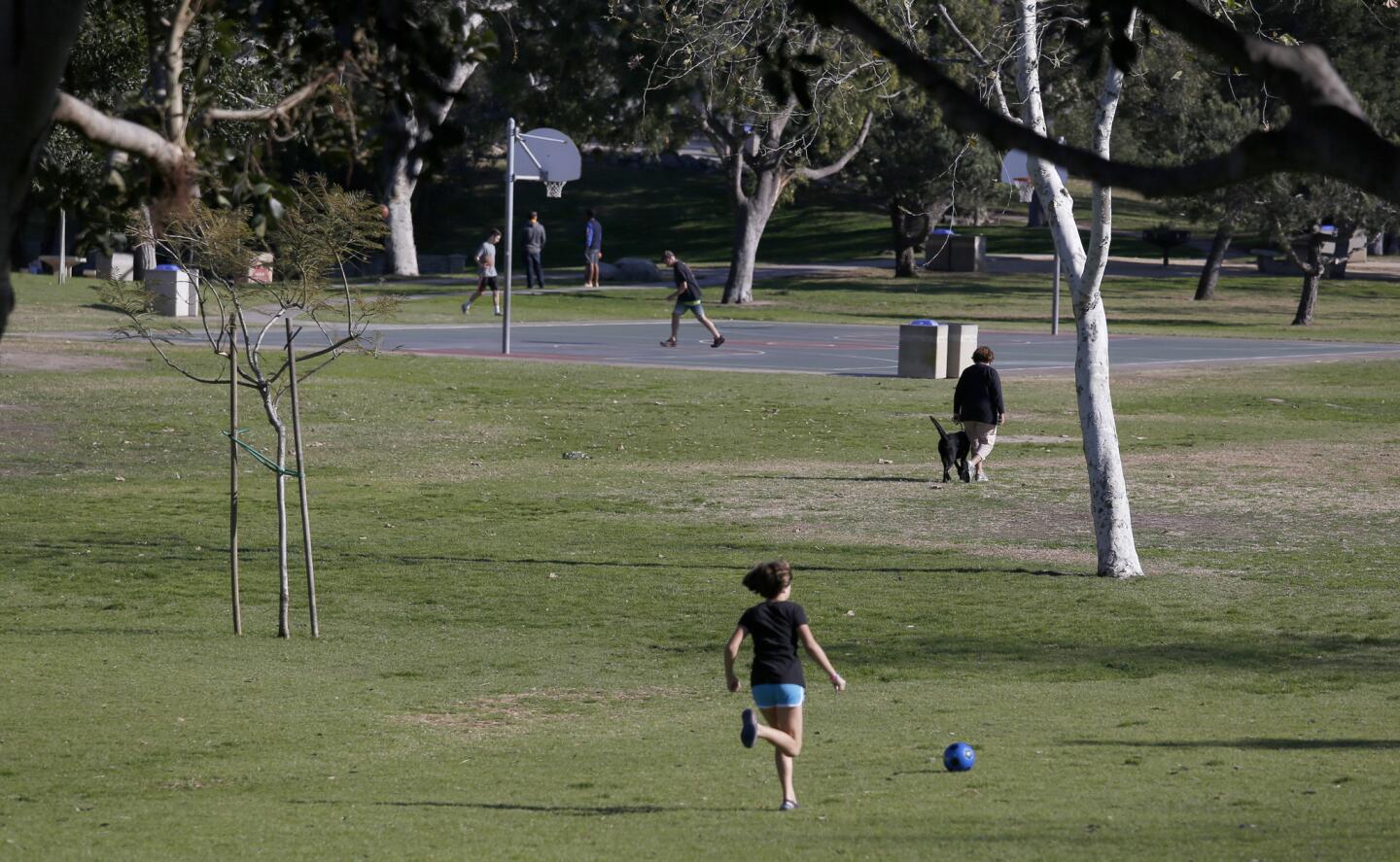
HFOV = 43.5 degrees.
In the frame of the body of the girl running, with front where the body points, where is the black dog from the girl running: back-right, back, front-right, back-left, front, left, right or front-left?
front-left

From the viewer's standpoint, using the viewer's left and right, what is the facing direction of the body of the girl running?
facing away from the viewer and to the right of the viewer

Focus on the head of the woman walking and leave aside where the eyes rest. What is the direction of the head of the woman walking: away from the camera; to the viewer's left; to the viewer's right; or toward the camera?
away from the camera

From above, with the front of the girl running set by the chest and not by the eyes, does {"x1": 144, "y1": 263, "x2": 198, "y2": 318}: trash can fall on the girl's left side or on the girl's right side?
on the girl's left side

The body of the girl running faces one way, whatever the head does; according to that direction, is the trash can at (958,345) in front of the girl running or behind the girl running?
in front

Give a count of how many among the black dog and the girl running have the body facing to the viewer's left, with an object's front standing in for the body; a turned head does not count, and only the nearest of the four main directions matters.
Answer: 0

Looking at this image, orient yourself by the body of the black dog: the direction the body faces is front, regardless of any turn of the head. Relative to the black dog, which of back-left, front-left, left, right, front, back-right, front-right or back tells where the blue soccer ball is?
back-right

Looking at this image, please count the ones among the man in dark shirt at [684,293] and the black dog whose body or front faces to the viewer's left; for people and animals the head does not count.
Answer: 1
